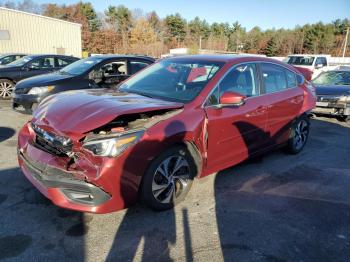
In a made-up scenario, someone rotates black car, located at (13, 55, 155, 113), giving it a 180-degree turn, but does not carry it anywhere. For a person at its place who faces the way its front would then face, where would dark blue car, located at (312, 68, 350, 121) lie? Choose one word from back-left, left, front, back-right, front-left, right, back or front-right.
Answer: front-right

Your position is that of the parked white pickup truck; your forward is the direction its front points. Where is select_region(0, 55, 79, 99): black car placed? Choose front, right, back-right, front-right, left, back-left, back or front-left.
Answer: front

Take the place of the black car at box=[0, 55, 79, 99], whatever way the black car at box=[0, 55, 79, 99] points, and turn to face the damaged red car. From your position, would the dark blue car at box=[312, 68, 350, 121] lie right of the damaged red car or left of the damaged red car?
left

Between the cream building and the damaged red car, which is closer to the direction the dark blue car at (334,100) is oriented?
the damaged red car

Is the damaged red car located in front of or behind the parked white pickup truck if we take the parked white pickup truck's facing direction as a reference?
in front

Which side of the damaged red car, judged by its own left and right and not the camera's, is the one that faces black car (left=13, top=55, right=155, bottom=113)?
right

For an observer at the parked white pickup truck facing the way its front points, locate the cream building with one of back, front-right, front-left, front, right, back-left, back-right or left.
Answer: front-right

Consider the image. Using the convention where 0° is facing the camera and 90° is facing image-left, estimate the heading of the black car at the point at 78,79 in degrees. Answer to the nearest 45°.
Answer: approximately 45°

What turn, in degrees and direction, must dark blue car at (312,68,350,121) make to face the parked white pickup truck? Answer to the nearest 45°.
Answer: approximately 135° to its right

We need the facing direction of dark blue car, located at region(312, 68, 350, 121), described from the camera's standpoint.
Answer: facing the viewer and to the left of the viewer

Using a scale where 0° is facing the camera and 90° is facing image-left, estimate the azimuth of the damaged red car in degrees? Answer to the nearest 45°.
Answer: approximately 45°
